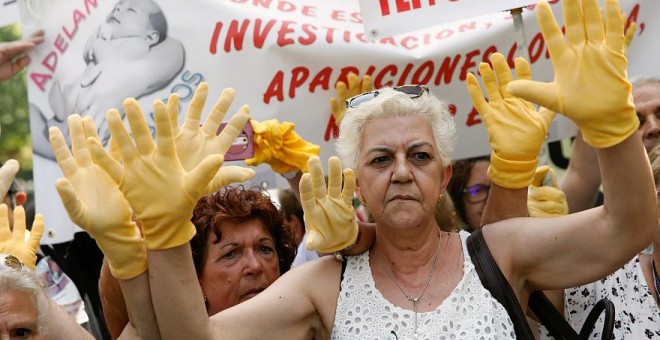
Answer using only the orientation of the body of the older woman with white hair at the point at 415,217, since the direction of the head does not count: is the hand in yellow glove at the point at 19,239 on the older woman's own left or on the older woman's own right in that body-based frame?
on the older woman's own right

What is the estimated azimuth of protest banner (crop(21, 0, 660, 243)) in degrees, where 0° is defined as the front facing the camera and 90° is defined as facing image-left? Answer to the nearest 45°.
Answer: approximately 0°

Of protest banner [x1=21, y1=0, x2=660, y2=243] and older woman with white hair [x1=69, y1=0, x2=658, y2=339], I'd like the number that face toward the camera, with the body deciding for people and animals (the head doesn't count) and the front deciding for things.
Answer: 2

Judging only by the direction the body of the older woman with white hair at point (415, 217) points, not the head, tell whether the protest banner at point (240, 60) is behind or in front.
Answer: behind

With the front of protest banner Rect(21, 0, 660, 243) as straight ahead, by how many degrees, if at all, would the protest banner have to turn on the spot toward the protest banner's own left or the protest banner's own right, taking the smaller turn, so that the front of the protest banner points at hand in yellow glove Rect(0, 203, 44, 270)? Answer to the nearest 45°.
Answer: approximately 45° to the protest banner's own right

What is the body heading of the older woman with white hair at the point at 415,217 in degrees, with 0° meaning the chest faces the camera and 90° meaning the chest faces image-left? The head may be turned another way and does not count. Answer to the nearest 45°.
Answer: approximately 0°
